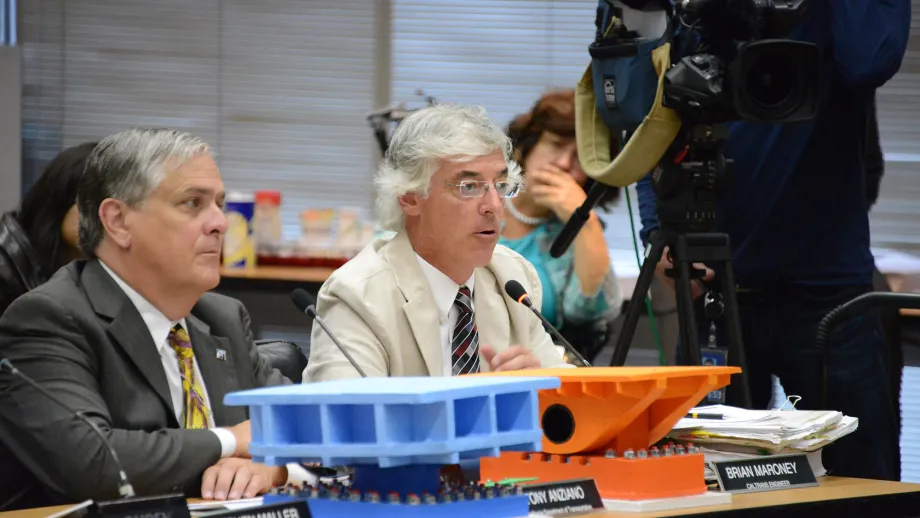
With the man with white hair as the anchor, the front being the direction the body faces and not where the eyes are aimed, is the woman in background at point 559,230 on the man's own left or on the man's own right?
on the man's own left

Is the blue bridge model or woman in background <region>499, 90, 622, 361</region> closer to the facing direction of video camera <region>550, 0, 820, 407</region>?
the blue bridge model

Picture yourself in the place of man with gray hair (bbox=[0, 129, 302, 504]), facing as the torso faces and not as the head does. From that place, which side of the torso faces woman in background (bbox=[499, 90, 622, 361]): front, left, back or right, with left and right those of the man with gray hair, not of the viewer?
left

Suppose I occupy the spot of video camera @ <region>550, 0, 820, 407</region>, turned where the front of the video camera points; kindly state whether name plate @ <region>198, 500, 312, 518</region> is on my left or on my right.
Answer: on my right

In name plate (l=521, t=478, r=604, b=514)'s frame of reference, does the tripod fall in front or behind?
behind
